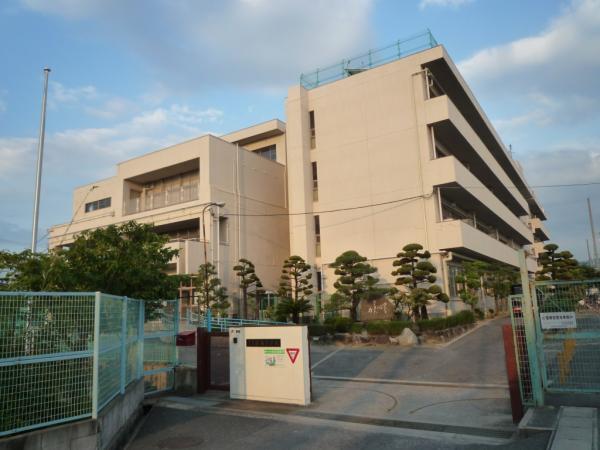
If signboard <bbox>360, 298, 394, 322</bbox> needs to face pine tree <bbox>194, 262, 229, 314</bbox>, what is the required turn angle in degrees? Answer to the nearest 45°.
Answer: approximately 90° to its right

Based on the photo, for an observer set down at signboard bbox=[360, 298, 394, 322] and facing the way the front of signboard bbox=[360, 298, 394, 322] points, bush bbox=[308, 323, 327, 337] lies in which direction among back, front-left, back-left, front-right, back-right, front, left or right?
front-right

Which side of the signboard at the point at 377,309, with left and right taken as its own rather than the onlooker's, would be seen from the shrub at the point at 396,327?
front

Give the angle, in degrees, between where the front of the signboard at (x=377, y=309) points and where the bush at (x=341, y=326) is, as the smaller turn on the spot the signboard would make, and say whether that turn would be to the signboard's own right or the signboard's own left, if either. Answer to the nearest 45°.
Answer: approximately 45° to the signboard's own right

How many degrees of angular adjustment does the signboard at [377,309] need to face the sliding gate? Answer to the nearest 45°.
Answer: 0° — it already faces it

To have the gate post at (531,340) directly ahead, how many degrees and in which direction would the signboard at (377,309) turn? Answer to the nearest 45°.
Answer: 0° — it already faces it

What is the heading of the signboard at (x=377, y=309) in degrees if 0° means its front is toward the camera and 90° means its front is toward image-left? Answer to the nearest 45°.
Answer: approximately 0°

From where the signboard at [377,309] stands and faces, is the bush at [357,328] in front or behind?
in front

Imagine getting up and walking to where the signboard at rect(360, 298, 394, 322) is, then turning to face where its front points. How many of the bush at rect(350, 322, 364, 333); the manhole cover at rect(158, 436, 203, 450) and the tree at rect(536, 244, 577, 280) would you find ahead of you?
2

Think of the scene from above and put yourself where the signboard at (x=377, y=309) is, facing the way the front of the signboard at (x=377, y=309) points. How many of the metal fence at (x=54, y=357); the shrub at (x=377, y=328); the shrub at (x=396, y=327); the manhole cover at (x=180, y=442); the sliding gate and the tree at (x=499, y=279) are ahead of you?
5

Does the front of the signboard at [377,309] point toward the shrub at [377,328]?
yes

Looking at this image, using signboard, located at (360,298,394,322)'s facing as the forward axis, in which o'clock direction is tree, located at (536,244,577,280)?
The tree is roughly at 8 o'clock from the signboard.

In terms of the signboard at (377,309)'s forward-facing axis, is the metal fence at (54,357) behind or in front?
in front

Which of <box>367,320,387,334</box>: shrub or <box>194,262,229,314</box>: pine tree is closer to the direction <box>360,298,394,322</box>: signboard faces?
the shrub

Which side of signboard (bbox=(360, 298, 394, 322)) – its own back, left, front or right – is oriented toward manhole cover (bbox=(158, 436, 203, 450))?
front
